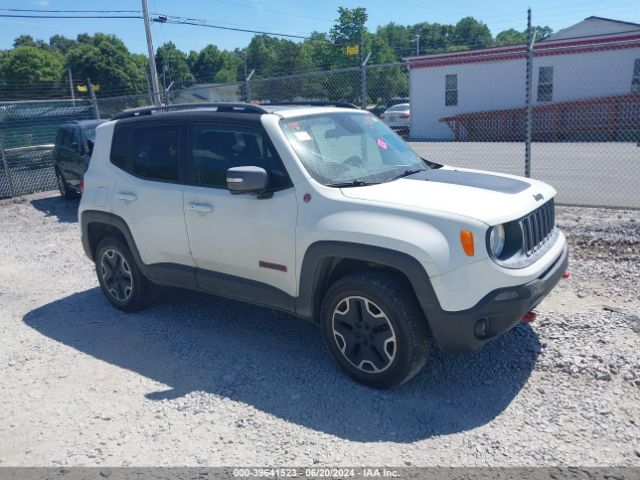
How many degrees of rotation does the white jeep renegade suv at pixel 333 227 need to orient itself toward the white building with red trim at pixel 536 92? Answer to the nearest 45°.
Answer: approximately 90° to its left

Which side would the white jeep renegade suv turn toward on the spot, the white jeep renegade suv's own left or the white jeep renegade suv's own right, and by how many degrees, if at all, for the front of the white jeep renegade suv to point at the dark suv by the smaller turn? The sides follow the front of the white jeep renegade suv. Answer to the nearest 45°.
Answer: approximately 180°

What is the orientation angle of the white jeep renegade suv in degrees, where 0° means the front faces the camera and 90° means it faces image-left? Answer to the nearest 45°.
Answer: approximately 315°
